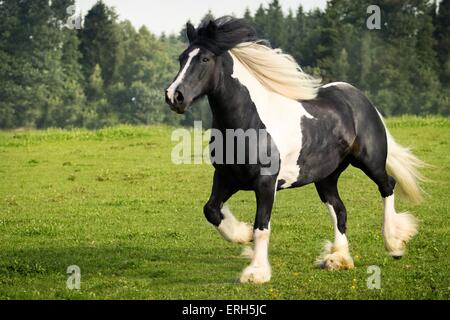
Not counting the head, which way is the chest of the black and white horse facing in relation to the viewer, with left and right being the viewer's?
facing the viewer and to the left of the viewer
